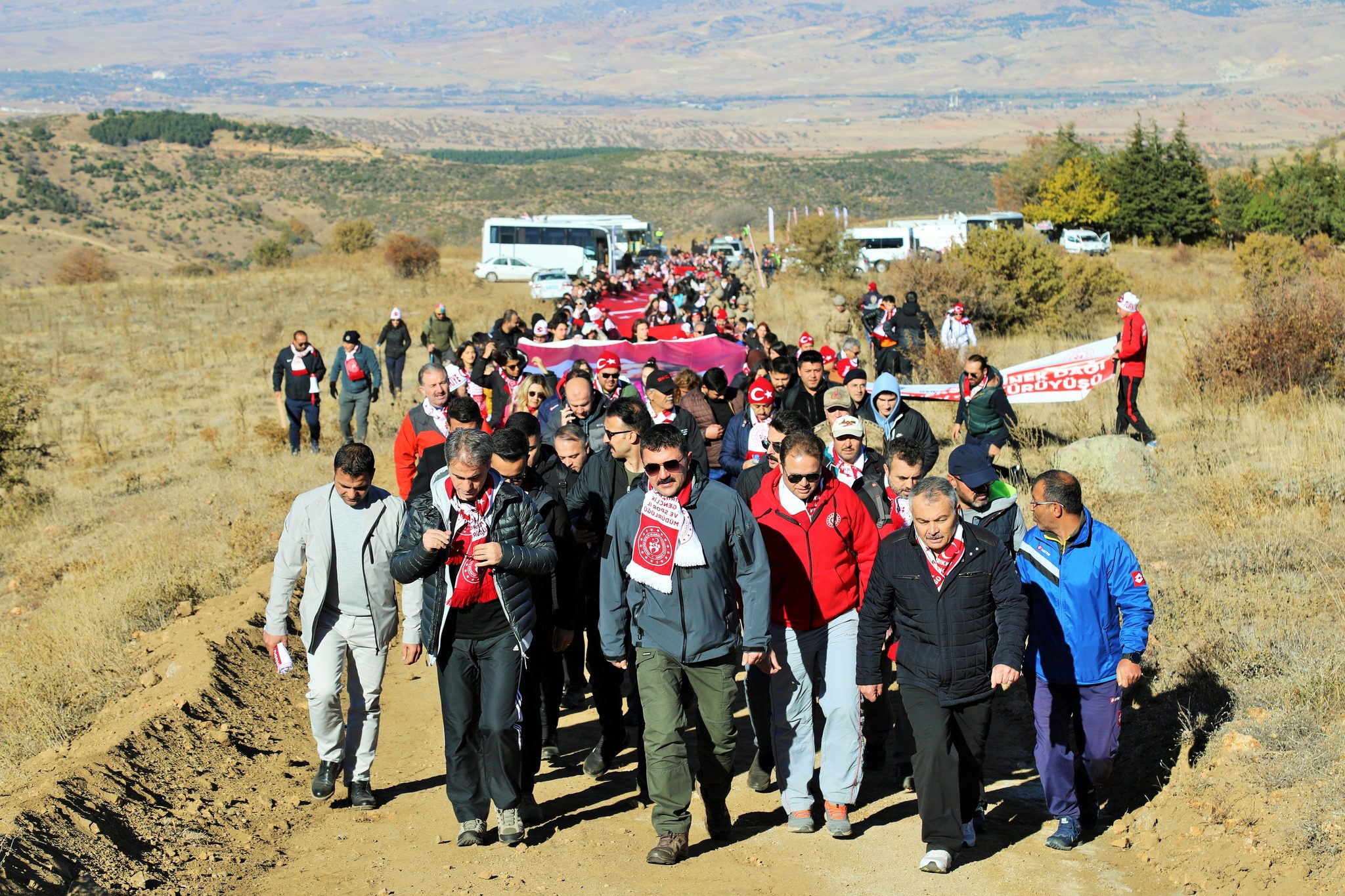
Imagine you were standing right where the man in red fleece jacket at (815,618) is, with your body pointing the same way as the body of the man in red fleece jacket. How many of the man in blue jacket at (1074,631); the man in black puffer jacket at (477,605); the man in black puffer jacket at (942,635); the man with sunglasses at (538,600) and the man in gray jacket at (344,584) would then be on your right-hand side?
3

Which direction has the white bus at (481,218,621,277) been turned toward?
to the viewer's right

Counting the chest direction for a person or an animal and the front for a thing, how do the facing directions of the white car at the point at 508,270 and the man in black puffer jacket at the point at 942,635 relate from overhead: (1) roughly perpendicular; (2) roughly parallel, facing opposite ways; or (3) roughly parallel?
roughly perpendicular

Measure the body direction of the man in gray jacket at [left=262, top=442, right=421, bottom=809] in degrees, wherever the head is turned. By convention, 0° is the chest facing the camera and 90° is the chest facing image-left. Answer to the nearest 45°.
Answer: approximately 0°

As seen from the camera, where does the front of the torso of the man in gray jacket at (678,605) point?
toward the camera

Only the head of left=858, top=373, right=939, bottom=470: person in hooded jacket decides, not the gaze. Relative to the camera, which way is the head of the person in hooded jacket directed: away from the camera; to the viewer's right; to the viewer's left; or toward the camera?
toward the camera

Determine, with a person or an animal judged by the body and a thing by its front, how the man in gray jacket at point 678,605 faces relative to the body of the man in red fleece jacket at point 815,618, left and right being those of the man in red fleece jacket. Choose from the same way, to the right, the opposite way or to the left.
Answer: the same way

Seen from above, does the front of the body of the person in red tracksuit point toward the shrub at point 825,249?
no

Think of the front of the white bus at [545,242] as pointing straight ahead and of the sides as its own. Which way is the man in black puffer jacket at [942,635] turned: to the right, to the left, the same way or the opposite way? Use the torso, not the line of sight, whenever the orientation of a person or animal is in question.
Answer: to the right

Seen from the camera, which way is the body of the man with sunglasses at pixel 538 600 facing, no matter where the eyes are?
toward the camera

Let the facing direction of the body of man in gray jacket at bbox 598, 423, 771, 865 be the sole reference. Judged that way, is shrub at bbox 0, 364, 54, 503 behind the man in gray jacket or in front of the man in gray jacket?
behind

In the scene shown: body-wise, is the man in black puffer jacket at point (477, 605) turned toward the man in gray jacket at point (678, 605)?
no

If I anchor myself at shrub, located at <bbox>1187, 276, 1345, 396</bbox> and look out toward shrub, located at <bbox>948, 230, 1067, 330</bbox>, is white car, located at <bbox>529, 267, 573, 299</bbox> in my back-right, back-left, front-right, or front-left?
front-left
